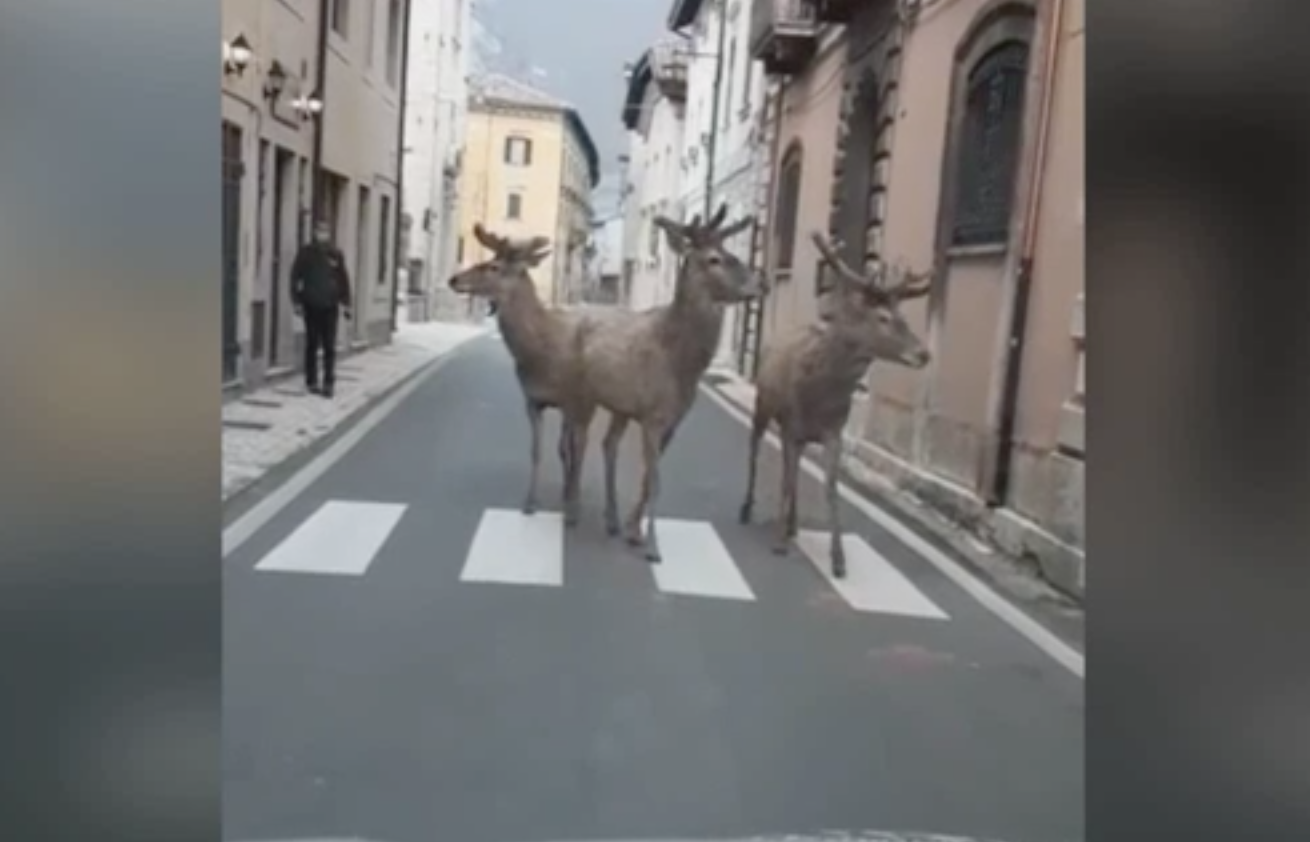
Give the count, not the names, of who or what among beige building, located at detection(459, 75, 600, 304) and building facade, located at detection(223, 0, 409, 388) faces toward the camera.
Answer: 1

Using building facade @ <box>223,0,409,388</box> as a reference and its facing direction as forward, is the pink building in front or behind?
in front

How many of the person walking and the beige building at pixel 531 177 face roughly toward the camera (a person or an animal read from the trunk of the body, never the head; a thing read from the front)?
2

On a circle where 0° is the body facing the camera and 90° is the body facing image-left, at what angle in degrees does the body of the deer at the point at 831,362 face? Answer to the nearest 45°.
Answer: approximately 315°

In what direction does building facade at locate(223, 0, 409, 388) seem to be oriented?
to the viewer's right

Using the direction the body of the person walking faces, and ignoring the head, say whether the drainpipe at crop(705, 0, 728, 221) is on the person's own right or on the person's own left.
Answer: on the person's own left

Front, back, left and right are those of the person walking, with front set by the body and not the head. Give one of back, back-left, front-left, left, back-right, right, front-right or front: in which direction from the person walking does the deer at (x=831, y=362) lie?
left

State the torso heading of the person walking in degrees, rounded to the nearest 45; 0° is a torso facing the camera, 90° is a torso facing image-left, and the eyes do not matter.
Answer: approximately 0°

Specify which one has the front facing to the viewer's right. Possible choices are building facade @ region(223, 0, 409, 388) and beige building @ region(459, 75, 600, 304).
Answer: the building facade
